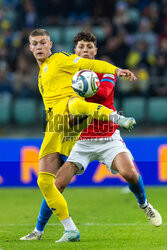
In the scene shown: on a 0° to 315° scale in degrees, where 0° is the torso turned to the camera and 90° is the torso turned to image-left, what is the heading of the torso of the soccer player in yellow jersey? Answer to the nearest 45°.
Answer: approximately 45°
